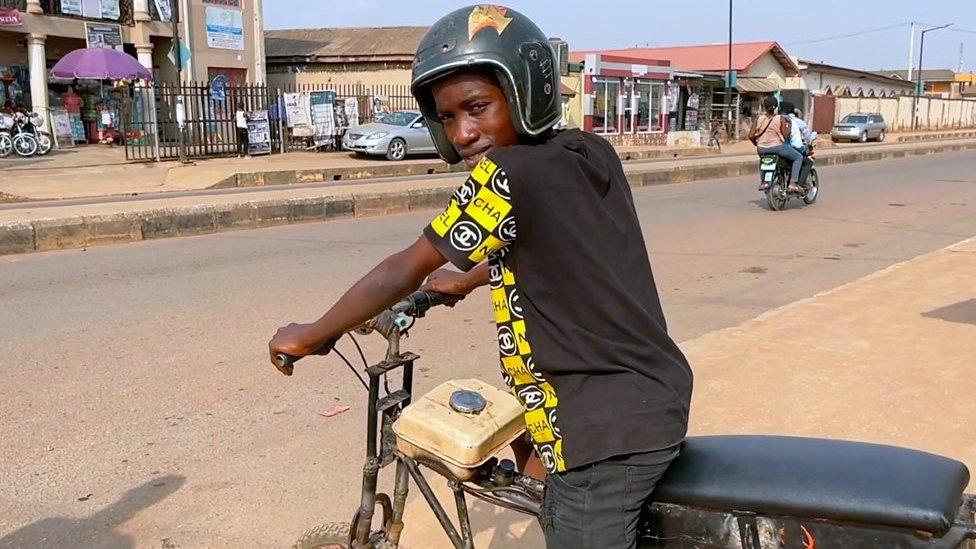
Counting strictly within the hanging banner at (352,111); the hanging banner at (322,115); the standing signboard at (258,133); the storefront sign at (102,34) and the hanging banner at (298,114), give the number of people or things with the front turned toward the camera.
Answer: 5

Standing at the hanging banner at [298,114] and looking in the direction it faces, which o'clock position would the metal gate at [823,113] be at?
The metal gate is roughly at 8 o'clock from the hanging banner.

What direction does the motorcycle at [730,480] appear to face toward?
to the viewer's left

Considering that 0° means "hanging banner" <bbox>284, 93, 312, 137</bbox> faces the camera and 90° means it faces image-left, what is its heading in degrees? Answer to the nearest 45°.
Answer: approximately 0°

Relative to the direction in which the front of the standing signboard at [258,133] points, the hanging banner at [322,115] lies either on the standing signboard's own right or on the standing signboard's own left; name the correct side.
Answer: on the standing signboard's own left

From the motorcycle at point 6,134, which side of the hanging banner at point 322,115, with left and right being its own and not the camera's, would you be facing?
right

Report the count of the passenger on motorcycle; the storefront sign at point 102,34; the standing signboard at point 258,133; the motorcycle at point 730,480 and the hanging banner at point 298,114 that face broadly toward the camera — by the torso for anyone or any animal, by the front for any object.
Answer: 3

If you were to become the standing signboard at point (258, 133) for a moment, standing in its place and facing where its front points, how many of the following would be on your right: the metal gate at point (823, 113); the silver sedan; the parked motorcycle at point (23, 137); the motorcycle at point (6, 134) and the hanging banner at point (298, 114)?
2

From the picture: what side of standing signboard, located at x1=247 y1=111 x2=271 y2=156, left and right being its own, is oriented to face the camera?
front

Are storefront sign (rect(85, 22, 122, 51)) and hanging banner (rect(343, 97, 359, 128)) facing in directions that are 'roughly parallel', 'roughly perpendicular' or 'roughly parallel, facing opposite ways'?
roughly parallel

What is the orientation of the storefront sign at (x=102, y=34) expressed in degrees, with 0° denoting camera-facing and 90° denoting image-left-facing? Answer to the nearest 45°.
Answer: approximately 0°

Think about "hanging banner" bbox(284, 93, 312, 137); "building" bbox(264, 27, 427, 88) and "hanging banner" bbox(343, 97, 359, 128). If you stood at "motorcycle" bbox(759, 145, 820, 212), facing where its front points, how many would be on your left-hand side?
3

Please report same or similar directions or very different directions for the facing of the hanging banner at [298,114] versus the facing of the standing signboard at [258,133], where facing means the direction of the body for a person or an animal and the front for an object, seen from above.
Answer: same or similar directions

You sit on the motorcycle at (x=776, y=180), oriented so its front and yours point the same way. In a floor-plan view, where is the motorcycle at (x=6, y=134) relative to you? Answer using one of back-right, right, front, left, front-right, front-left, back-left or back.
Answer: back-left

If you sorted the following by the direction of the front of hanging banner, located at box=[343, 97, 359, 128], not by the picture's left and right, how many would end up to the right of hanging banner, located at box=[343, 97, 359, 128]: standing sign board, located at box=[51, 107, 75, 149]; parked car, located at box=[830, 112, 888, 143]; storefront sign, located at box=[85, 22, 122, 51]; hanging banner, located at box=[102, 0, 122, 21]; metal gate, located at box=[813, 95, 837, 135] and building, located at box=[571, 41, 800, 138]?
3

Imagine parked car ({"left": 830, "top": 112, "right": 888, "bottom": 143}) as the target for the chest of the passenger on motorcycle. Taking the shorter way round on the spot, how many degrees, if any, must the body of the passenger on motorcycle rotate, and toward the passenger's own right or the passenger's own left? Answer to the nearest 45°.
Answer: approximately 45° to the passenger's own left

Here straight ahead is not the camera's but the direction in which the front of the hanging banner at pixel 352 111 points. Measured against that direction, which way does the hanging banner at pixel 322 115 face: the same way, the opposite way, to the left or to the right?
the same way

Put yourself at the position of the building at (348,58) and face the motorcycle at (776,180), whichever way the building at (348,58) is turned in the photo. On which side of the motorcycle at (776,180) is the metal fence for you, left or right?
right
